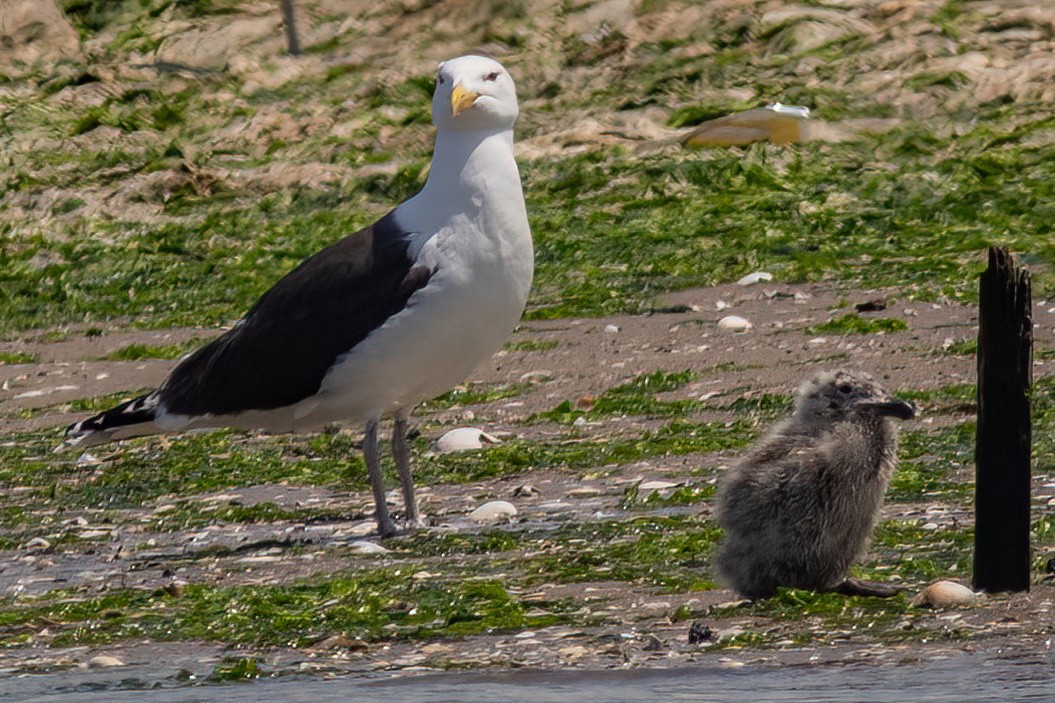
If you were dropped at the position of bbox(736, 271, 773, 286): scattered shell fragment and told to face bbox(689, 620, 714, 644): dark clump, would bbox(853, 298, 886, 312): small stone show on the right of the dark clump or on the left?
left

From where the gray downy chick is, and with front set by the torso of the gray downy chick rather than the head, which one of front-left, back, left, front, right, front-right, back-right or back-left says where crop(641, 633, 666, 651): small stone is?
back-right

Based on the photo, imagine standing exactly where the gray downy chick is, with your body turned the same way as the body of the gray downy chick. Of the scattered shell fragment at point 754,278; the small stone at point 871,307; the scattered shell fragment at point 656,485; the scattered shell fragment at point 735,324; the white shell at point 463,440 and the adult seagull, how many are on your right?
0

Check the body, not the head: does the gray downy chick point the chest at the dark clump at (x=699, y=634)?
no

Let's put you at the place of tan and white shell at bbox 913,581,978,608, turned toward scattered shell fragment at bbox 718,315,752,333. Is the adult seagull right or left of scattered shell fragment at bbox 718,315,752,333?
left

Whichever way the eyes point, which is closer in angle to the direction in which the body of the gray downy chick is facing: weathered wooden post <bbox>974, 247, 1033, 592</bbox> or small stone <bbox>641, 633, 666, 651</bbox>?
the weathered wooden post

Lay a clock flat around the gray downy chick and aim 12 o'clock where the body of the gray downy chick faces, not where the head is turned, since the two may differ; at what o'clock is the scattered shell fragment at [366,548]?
The scattered shell fragment is roughly at 7 o'clock from the gray downy chick.

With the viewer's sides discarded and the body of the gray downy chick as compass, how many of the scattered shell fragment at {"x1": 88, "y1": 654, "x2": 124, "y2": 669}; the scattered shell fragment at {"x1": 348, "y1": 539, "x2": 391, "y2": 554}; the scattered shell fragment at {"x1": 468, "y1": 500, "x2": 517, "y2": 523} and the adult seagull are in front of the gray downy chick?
0

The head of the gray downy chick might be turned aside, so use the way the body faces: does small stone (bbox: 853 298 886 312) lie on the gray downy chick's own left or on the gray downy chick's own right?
on the gray downy chick's own left

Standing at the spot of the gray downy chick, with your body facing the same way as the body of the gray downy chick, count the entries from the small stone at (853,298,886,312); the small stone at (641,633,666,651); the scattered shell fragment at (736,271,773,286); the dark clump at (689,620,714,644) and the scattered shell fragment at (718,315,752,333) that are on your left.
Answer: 3

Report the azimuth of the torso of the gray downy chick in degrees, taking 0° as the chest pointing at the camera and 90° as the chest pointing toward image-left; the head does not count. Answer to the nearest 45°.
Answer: approximately 270°

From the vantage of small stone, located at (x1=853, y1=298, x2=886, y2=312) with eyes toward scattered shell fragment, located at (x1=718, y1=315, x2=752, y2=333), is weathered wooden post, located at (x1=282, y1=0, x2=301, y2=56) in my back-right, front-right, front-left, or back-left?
front-right

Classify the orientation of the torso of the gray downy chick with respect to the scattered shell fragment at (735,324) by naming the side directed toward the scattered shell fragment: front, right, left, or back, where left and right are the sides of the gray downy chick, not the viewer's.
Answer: left

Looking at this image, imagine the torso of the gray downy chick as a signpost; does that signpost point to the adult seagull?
no

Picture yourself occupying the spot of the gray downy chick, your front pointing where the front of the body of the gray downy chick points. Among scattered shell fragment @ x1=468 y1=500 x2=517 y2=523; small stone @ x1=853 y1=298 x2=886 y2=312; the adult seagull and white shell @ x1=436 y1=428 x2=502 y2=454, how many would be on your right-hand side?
0

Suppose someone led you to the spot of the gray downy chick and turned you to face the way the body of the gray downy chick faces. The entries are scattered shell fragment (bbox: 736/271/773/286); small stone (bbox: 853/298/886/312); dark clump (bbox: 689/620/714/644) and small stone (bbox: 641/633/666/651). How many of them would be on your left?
2

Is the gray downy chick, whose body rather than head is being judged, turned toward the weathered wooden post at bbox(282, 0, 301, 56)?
no
